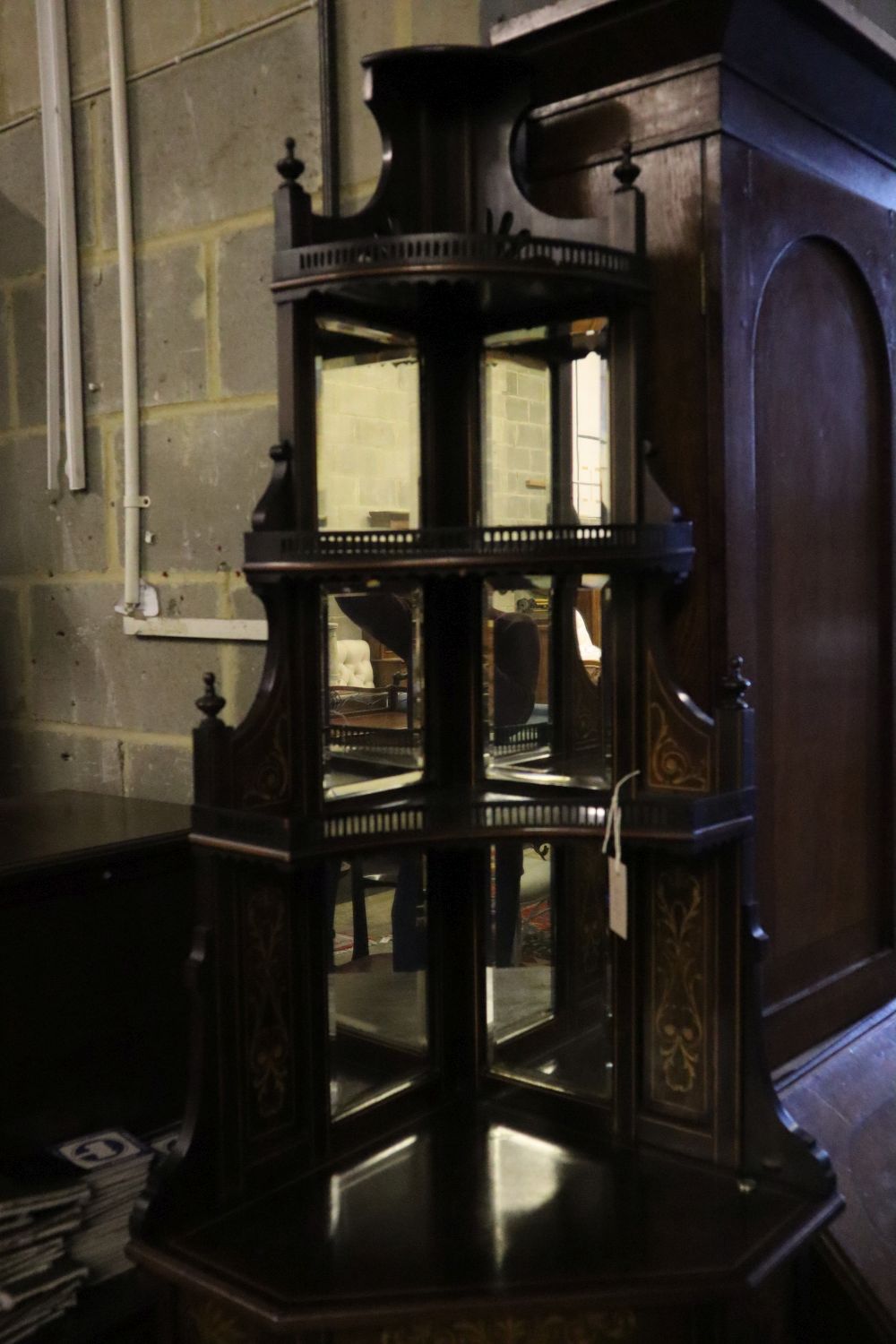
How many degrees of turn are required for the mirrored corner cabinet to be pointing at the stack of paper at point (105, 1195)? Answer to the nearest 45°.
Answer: approximately 135° to its right

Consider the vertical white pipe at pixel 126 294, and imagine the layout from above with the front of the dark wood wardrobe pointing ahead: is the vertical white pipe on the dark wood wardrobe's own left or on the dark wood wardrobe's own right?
on the dark wood wardrobe's own right

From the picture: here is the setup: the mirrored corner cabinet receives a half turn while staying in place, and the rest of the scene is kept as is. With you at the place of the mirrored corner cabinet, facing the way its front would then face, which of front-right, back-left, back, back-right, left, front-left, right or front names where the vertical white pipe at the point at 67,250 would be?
front-left

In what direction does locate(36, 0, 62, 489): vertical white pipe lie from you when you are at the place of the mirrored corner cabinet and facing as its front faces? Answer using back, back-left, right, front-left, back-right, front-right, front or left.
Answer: back-right

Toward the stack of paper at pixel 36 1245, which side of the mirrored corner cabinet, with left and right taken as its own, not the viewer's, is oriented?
right

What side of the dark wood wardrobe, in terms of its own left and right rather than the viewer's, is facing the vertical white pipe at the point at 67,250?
right

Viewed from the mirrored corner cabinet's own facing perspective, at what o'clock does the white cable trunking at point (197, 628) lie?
The white cable trunking is roughly at 5 o'clock from the mirrored corner cabinet.

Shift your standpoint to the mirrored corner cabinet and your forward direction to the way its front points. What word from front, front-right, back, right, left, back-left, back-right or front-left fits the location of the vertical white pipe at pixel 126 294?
back-right
